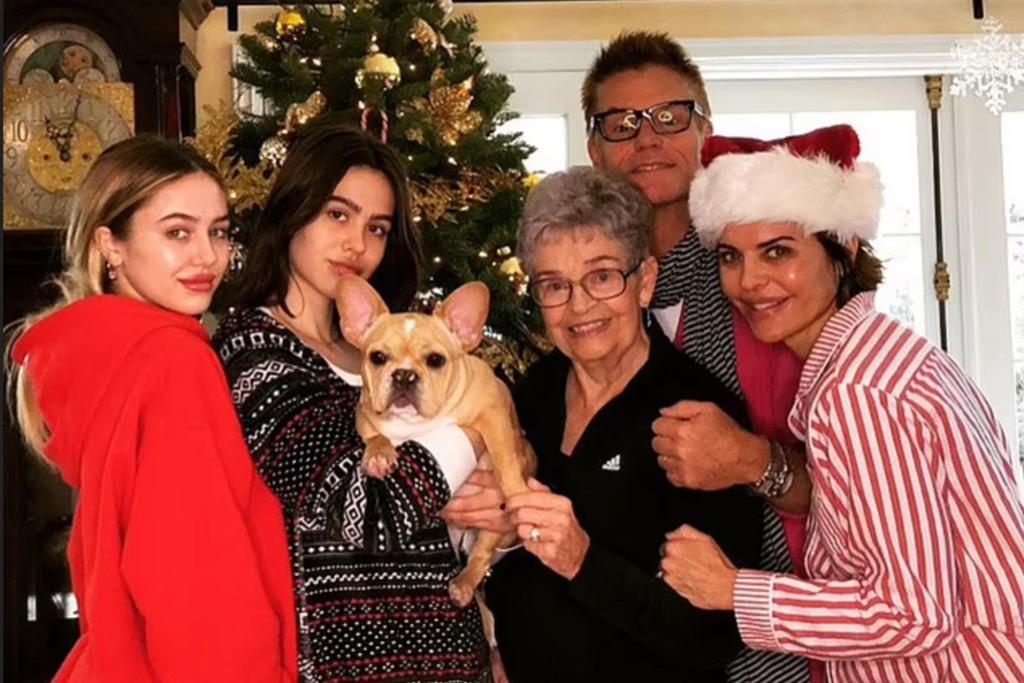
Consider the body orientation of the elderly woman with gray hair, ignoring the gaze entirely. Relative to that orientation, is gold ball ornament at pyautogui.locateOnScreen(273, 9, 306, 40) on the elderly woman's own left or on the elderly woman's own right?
on the elderly woman's own right

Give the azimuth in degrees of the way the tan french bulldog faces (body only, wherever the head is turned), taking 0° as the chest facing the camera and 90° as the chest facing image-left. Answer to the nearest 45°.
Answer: approximately 45°

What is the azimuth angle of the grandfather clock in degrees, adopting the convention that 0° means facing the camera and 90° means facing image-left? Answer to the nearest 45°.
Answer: approximately 0°

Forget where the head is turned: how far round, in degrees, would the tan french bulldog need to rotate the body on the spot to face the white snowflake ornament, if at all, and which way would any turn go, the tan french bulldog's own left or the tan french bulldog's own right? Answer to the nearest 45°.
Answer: approximately 180°

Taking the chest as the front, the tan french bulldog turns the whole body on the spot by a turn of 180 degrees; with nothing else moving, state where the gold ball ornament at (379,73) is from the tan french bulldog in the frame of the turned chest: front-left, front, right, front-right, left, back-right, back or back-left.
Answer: front-left

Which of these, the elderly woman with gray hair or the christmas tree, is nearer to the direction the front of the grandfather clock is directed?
the elderly woman with gray hair

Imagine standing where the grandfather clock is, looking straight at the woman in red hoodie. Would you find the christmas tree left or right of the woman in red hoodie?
left

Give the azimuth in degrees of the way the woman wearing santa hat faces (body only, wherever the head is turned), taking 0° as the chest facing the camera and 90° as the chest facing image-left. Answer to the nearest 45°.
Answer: approximately 90°

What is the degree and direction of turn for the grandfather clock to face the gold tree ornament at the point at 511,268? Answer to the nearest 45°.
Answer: approximately 45° to its left
